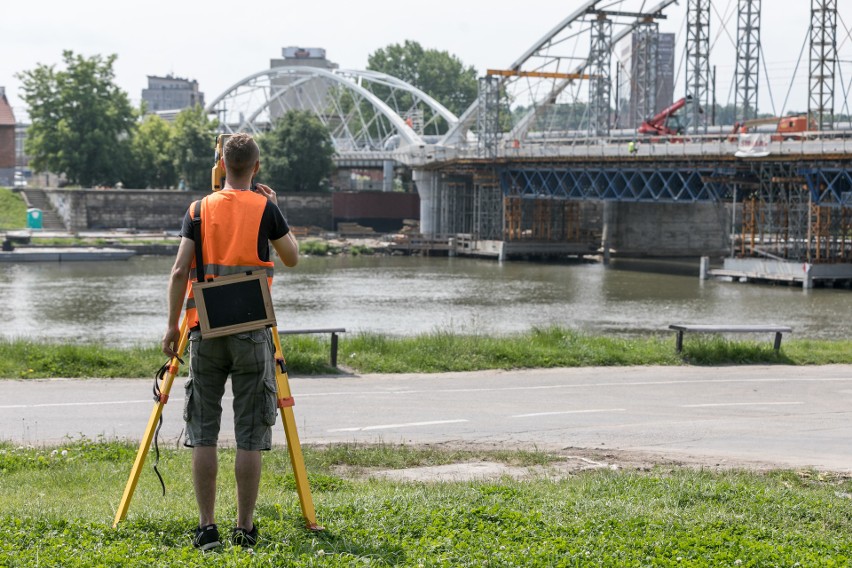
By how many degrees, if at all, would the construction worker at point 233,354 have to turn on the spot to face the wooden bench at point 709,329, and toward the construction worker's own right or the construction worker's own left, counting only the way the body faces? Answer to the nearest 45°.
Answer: approximately 45° to the construction worker's own right

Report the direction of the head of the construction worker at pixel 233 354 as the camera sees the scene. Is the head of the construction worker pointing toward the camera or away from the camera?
away from the camera

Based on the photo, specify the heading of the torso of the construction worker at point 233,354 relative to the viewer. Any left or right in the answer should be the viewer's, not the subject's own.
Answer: facing away from the viewer
